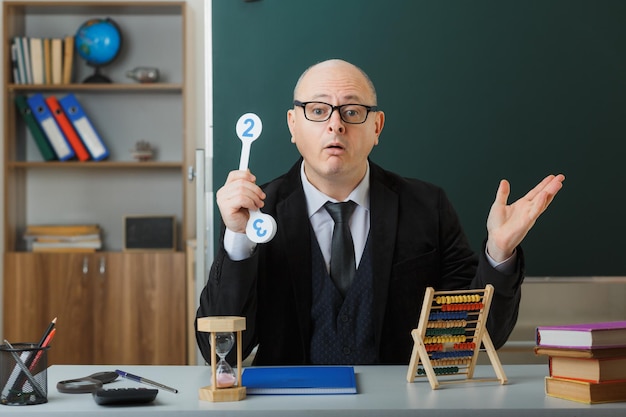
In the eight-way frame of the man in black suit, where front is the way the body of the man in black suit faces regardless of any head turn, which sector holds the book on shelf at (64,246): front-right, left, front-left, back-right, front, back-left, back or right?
back-right

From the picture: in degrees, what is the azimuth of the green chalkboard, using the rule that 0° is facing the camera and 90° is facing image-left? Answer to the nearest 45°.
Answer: approximately 0°
